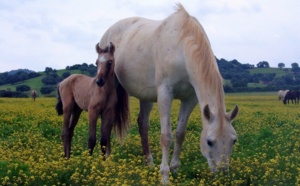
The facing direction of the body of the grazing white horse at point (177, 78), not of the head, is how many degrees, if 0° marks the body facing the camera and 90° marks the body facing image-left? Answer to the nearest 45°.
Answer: approximately 315°
